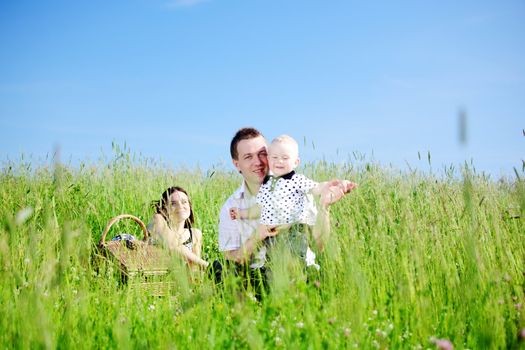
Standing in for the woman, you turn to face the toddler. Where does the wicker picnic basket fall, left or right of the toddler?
right

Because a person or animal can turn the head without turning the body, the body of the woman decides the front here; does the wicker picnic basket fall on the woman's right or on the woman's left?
on the woman's right

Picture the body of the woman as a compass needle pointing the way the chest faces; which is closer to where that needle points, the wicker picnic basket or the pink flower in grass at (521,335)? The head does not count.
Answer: the pink flower in grass

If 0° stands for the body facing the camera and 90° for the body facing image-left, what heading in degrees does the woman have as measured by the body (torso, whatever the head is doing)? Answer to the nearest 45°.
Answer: approximately 315°

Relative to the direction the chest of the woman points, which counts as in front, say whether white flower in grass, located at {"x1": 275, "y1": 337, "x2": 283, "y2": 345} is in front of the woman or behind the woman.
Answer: in front
